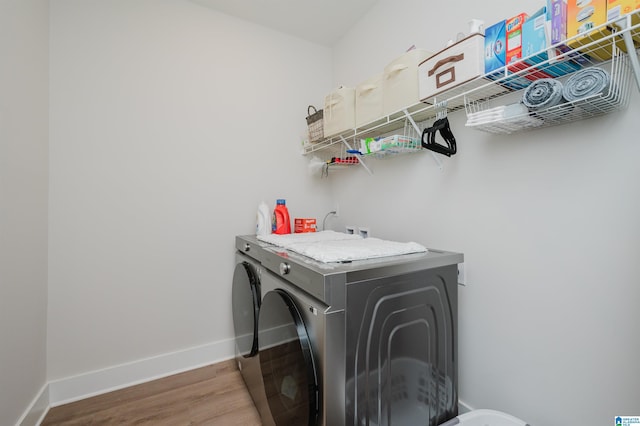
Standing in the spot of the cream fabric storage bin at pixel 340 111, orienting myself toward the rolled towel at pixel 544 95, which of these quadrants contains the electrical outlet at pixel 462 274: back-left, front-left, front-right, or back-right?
front-left

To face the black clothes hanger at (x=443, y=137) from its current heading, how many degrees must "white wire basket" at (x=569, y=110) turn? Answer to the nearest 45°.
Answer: approximately 90° to its right

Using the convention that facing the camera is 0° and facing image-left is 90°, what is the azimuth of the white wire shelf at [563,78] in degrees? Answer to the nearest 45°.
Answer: approximately 45°

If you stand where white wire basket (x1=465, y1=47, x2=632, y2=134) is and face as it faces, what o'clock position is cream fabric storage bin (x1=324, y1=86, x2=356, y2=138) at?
The cream fabric storage bin is roughly at 2 o'clock from the white wire basket.

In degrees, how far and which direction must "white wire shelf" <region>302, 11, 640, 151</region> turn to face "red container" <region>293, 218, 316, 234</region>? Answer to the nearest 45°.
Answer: approximately 90° to its right

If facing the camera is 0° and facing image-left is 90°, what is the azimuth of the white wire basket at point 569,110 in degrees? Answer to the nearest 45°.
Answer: approximately 45°
